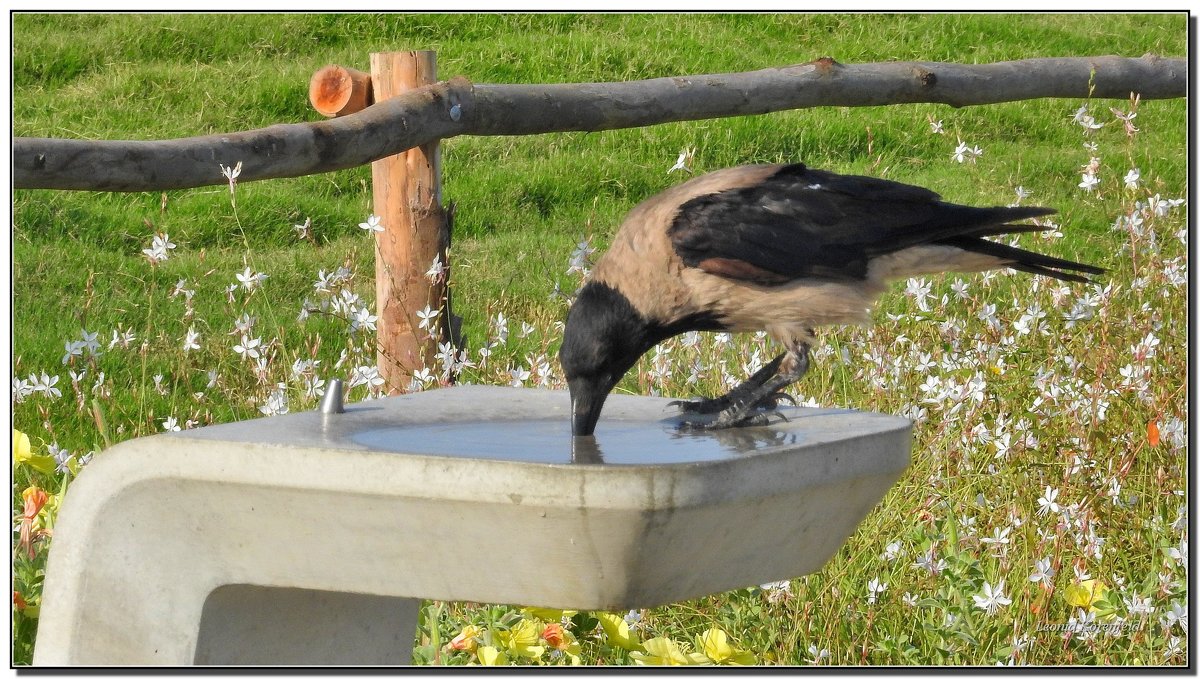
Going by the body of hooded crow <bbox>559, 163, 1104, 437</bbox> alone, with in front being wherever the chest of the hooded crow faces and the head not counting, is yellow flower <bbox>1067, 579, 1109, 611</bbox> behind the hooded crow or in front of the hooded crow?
behind

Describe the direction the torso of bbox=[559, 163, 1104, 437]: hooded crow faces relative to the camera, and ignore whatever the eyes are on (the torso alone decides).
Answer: to the viewer's left

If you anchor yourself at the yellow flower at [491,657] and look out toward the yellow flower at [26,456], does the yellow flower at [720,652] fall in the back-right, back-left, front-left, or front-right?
back-right

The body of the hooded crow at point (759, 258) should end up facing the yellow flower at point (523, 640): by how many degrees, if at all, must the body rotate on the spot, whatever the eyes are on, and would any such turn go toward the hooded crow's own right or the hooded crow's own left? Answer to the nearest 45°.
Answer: approximately 45° to the hooded crow's own left

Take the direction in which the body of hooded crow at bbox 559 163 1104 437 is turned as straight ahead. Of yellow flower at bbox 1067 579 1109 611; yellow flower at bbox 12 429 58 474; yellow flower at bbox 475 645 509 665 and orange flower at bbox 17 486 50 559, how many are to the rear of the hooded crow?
1

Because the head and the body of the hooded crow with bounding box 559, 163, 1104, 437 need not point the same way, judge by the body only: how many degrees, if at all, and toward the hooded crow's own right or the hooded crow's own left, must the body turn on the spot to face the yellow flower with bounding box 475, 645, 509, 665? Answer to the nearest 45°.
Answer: approximately 45° to the hooded crow's own left

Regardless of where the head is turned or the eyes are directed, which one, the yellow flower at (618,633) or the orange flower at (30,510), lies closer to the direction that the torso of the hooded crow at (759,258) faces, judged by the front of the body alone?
the orange flower

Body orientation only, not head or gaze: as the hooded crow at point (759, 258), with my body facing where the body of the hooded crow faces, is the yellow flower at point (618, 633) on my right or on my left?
on my left

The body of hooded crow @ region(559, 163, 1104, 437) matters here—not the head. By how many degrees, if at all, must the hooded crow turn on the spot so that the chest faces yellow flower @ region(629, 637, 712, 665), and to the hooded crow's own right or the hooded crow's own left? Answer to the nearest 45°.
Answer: approximately 90° to the hooded crow's own left

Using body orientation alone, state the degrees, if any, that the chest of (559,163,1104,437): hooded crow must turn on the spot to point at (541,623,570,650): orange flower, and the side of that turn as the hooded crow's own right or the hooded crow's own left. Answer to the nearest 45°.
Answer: approximately 45° to the hooded crow's own left
